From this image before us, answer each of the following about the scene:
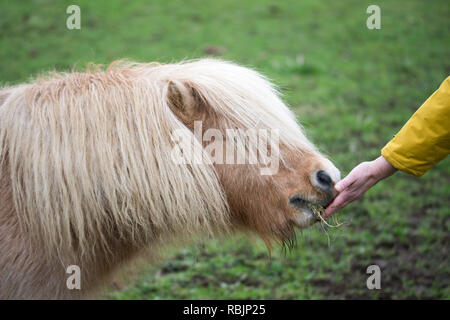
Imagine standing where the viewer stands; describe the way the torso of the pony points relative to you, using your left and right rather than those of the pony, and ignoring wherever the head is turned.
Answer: facing to the right of the viewer

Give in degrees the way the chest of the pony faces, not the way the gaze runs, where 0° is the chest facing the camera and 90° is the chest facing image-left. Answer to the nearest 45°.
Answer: approximately 270°
